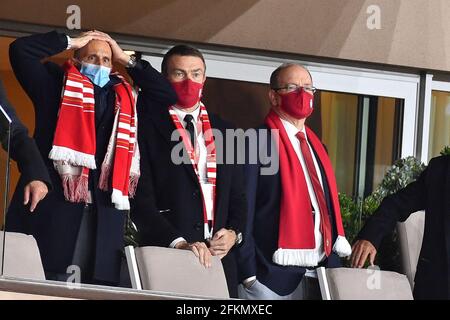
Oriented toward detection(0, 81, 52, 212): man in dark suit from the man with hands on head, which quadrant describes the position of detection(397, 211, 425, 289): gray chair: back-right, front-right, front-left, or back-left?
back-left

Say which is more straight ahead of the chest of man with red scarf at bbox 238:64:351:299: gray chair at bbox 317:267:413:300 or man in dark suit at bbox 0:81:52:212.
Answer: the gray chair

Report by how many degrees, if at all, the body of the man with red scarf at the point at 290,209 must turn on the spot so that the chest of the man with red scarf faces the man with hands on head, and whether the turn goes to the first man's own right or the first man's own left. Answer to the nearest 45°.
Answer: approximately 90° to the first man's own right

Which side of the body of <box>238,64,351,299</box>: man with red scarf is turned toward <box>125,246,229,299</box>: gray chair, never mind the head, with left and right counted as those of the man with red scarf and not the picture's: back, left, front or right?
right

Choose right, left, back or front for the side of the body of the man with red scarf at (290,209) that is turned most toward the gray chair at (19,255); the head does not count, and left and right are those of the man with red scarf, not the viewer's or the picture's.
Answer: right

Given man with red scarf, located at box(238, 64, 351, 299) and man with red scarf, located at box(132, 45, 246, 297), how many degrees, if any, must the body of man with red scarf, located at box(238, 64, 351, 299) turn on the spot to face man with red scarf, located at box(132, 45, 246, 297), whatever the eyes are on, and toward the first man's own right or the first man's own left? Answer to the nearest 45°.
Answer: approximately 90° to the first man's own right

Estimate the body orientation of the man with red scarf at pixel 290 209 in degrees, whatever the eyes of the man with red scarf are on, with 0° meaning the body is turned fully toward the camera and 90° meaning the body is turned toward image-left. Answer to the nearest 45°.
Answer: approximately 315°

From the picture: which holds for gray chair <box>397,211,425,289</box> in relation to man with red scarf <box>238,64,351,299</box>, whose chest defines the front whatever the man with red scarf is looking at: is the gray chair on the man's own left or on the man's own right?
on the man's own left

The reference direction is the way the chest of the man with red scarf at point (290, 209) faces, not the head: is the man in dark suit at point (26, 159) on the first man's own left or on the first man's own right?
on the first man's own right
